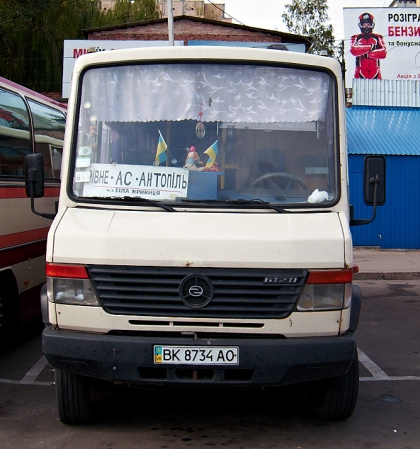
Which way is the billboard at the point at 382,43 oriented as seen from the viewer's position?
toward the camera

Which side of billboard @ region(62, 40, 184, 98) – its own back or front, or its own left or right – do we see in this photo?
front

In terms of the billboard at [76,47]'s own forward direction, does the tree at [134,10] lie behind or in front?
behind

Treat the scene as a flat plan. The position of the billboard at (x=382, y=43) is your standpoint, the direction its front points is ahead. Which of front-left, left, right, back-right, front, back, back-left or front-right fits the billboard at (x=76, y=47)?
right

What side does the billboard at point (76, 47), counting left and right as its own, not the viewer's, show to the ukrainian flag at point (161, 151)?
front

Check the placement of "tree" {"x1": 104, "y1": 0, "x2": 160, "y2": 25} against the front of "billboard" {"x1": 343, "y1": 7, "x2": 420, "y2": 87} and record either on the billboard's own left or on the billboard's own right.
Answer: on the billboard's own right

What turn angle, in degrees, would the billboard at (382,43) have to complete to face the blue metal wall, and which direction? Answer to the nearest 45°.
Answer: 0° — it already faces it

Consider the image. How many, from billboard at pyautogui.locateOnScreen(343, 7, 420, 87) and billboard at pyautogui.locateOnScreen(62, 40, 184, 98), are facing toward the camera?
2

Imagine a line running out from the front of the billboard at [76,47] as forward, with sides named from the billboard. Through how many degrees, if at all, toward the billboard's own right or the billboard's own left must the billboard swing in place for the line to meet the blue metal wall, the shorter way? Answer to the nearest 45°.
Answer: approximately 45° to the billboard's own left

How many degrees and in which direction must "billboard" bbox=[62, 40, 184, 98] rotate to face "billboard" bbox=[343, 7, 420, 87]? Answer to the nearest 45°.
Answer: approximately 90° to its left

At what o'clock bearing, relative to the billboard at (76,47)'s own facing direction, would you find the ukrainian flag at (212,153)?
The ukrainian flag is roughly at 12 o'clock from the billboard.
